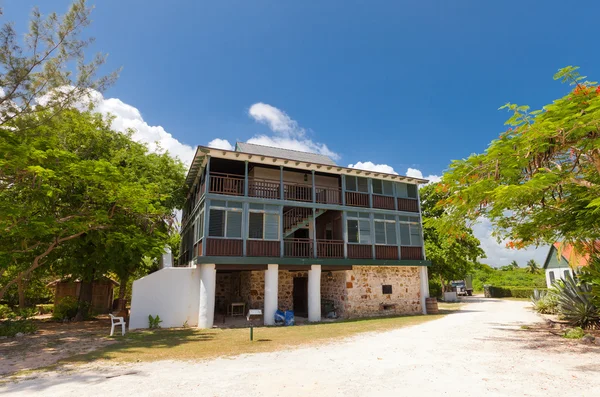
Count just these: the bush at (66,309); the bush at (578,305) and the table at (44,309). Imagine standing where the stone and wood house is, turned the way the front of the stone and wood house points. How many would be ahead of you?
1

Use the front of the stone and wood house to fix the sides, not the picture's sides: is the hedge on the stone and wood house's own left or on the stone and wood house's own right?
on the stone and wood house's own left

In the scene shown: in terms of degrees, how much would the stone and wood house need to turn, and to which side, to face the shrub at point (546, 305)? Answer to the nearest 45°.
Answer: approximately 45° to its left

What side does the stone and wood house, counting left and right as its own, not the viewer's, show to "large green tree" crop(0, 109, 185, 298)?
right

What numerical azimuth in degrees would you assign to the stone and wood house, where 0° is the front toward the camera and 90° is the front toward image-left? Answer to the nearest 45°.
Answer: approximately 315°

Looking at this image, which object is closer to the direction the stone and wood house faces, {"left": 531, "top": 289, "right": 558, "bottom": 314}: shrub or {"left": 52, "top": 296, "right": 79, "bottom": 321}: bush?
the shrub

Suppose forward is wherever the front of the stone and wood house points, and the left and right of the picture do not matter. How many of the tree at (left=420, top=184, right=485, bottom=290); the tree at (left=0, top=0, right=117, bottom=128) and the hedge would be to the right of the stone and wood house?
1

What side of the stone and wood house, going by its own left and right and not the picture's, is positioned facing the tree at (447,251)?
left

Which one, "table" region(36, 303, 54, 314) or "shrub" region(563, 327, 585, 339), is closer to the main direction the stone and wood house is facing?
the shrub

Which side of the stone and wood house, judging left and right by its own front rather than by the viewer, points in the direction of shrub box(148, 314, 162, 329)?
right

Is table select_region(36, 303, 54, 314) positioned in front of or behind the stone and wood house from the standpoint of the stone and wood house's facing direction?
behind

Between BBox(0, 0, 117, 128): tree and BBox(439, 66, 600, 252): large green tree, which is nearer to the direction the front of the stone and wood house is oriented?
the large green tree
